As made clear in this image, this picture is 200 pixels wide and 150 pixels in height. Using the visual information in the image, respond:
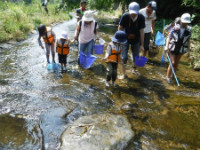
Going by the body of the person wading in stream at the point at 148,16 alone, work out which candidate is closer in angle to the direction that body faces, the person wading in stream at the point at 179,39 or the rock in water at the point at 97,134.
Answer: the rock in water

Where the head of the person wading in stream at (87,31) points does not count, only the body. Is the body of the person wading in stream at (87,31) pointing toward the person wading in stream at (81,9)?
no

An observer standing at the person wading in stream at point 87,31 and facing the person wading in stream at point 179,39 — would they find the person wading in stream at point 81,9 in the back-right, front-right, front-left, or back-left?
back-left

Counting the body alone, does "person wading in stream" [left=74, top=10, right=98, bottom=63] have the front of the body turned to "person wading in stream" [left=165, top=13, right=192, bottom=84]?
no

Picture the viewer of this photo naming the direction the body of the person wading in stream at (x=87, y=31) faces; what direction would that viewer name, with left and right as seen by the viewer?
facing the viewer

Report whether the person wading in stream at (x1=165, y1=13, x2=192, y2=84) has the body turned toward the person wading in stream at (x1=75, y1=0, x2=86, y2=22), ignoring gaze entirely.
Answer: no

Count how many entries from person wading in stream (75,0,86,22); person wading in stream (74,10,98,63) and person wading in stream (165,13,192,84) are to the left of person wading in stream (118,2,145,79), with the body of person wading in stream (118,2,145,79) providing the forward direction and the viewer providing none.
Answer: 1

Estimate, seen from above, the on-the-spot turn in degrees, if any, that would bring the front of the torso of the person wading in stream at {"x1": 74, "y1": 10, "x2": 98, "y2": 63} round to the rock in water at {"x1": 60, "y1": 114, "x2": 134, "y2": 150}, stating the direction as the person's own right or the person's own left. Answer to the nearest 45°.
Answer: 0° — they already face it

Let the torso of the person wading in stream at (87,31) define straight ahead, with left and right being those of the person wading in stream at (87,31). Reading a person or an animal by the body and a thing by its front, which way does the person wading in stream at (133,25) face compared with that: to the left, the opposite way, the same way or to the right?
the same way

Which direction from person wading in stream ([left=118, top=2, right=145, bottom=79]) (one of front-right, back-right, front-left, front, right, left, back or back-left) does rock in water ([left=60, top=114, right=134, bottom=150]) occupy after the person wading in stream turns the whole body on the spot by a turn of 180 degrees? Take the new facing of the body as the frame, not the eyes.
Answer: back

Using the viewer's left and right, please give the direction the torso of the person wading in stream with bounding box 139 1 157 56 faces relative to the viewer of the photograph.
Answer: facing the viewer and to the left of the viewer
